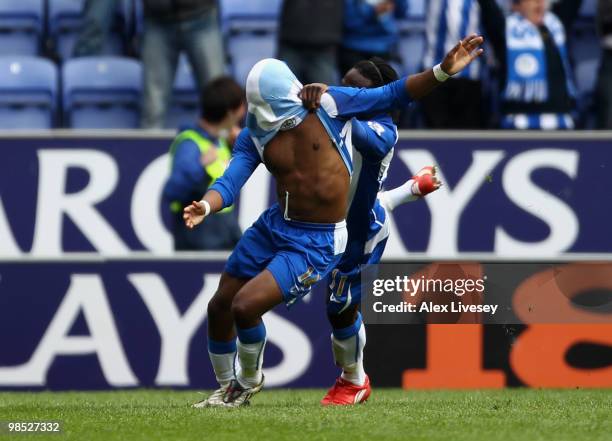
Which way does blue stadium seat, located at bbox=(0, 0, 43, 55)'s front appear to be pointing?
toward the camera

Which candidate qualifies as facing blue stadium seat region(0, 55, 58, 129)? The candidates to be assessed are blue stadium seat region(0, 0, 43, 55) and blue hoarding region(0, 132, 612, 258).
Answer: blue stadium seat region(0, 0, 43, 55)

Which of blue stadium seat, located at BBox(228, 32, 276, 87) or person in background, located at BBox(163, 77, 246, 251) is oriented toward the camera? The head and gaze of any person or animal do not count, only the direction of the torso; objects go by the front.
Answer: the blue stadium seat

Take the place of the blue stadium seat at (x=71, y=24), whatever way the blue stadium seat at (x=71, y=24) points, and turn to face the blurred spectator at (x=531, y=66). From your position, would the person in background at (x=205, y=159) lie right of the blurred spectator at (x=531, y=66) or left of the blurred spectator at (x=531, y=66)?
right

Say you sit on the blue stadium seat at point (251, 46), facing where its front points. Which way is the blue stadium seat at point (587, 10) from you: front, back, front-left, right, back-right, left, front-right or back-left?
left

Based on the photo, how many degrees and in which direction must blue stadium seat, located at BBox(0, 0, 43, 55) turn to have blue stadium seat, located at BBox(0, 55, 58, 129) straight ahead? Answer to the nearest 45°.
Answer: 0° — it already faces it

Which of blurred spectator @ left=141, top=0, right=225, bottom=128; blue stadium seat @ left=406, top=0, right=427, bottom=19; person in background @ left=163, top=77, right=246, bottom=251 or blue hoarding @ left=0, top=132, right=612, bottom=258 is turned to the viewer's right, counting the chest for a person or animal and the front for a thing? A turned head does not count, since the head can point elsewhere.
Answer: the person in background

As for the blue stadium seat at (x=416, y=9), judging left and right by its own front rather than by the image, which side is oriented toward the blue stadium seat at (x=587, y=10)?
left

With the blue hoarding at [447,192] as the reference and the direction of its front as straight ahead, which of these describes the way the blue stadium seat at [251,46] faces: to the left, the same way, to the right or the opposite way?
the same way

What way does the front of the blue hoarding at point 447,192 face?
toward the camera

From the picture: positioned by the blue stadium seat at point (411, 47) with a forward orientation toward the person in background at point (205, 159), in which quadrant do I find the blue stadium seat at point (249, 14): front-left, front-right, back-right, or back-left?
front-right

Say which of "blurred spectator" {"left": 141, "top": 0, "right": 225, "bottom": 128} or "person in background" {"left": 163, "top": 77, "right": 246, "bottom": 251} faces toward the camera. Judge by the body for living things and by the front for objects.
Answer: the blurred spectator

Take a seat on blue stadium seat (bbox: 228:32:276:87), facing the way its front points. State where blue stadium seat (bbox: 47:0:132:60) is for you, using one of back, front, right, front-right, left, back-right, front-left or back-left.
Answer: right

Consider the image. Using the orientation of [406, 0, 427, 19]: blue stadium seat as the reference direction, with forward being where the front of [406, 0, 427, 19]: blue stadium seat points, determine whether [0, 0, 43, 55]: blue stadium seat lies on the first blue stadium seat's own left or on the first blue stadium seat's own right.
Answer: on the first blue stadium seat's own right

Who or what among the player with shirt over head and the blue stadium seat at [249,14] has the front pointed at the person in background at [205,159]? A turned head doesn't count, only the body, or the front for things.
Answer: the blue stadium seat

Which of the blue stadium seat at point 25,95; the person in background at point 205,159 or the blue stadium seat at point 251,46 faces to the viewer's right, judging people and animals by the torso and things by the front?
the person in background
